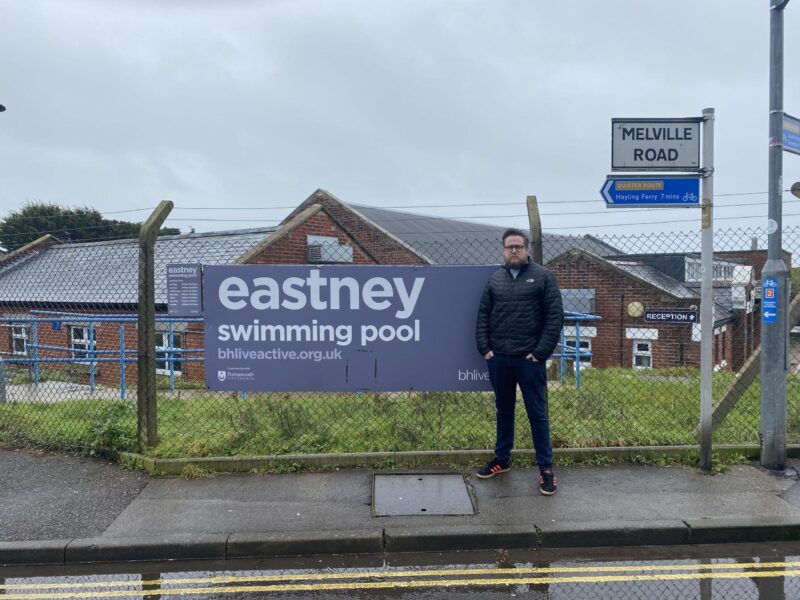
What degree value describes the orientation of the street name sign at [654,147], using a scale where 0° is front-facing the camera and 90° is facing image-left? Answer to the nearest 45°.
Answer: approximately 0°

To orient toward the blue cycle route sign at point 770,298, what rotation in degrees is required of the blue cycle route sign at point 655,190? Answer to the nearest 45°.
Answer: approximately 90° to its left

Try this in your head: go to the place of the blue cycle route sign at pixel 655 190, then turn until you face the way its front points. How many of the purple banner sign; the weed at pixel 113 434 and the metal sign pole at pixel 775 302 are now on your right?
2

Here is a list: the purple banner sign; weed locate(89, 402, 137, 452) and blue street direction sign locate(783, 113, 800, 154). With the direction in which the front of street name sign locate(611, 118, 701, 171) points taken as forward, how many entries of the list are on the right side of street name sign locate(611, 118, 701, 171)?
2

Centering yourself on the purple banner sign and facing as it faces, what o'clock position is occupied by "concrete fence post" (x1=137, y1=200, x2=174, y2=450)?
The concrete fence post is roughly at 3 o'clock from the purple banner sign.

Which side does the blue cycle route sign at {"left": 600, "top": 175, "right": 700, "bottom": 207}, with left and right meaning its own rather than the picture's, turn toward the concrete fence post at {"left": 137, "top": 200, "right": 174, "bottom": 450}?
right

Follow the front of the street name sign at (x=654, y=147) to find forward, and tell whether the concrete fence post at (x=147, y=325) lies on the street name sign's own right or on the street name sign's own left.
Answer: on the street name sign's own right

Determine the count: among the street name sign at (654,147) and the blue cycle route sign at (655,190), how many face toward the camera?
2

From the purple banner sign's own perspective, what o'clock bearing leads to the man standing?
The man standing is roughly at 10 o'clock from the purple banner sign.
